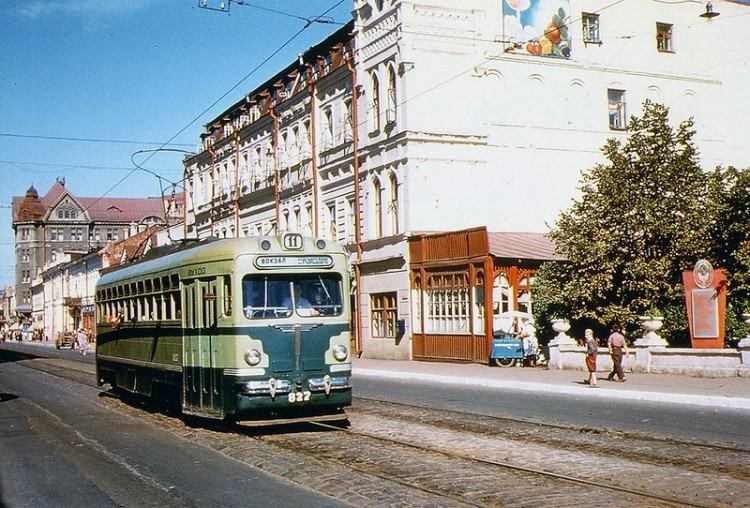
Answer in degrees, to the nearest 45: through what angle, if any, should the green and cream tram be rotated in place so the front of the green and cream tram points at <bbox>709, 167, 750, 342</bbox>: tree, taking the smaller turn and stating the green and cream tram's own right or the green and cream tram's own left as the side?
approximately 90° to the green and cream tram's own left

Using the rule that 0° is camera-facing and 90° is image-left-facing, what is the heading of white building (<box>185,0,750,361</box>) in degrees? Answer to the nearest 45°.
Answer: approximately 45°

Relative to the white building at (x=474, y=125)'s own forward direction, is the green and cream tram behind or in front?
in front

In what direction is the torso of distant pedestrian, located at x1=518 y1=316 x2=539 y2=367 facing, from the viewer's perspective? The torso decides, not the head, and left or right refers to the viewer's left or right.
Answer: facing to the left of the viewer

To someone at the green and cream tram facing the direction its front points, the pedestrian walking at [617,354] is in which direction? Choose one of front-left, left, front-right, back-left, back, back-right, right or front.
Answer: left

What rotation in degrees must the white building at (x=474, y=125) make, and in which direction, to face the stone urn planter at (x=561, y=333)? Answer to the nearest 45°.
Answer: approximately 45° to its left

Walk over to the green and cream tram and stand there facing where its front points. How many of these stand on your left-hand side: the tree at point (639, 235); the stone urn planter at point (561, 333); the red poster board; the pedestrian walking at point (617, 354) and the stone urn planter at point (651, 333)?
5

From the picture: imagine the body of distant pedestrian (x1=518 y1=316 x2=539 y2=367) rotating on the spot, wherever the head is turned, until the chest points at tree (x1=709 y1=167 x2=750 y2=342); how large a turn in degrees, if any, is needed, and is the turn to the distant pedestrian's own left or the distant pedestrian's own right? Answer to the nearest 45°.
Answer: approximately 180°

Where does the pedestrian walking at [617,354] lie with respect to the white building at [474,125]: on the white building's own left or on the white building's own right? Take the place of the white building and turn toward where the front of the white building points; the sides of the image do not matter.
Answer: on the white building's own left

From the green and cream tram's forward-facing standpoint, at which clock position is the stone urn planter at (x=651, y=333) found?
The stone urn planter is roughly at 9 o'clock from the green and cream tram.

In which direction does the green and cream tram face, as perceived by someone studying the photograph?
facing the viewer and to the right of the viewer
